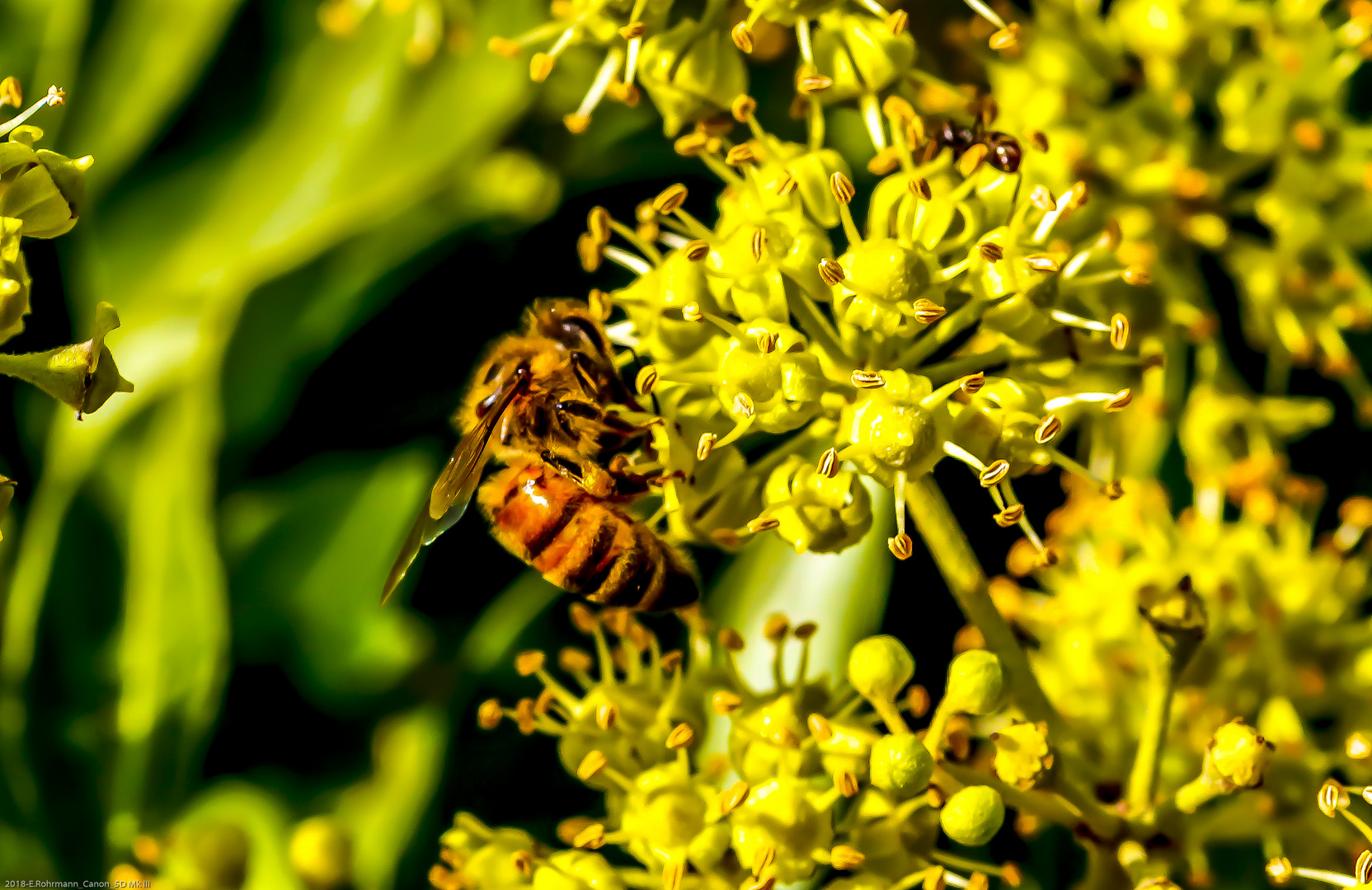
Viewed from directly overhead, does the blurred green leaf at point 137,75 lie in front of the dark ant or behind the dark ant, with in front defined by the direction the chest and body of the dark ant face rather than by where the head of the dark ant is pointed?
in front

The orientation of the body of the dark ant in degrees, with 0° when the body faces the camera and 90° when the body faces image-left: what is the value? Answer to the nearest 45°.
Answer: approximately 90°

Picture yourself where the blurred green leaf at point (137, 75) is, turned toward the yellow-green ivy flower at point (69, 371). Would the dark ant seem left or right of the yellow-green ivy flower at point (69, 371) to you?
left

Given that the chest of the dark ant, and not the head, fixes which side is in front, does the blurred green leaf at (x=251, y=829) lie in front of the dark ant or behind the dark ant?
in front
